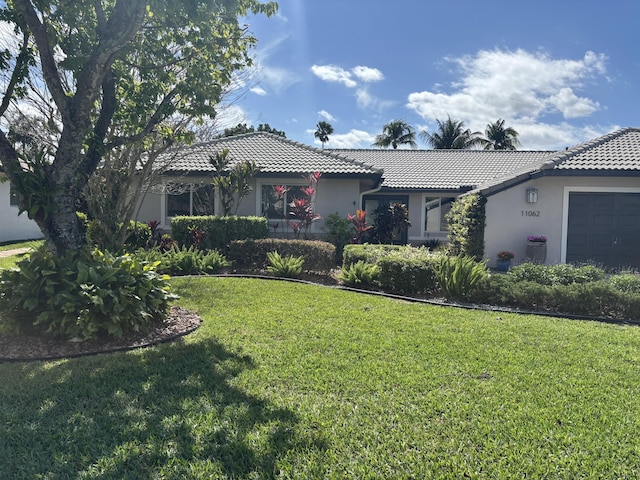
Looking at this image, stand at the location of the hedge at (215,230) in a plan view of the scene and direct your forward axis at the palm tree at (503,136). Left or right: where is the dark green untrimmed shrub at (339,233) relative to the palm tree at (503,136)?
right

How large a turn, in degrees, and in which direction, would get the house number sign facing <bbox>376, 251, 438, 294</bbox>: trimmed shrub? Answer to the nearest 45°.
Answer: approximately 45° to its right

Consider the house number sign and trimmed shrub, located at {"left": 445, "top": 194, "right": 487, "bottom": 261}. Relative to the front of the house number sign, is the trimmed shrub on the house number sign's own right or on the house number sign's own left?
on the house number sign's own right

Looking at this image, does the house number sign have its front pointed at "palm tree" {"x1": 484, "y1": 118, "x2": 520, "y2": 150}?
no

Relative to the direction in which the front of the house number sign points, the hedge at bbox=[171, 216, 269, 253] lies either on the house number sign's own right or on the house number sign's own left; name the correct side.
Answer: on the house number sign's own right

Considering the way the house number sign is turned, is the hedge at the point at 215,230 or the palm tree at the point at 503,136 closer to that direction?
the hedge

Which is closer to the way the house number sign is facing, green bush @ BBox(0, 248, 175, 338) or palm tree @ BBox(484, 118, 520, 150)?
the green bush

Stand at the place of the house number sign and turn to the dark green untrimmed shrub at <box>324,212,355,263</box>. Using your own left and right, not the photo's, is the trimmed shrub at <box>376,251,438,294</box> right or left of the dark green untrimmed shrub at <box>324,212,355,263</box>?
left

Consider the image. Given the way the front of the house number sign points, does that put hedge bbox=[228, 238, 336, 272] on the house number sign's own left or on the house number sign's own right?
on the house number sign's own right

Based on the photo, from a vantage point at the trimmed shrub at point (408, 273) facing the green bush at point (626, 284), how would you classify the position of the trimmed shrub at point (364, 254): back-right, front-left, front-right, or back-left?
back-left

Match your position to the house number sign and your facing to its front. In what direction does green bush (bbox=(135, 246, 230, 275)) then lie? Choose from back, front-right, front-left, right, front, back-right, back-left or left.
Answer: front-right

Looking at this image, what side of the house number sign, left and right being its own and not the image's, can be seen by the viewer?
front

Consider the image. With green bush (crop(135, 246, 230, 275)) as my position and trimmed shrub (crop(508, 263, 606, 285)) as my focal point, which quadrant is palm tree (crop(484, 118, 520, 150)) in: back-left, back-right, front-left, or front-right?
front-left

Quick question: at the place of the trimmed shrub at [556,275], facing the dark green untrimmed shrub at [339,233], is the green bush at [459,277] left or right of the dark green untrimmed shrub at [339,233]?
left

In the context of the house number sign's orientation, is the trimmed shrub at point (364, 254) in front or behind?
in front

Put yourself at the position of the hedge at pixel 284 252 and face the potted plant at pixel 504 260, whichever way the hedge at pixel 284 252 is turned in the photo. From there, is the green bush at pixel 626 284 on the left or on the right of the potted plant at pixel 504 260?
right

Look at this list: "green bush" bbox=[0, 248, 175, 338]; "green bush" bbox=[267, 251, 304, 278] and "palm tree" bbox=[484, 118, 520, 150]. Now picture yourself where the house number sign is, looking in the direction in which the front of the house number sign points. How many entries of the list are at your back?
1

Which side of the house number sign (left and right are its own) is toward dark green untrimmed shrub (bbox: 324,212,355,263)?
right

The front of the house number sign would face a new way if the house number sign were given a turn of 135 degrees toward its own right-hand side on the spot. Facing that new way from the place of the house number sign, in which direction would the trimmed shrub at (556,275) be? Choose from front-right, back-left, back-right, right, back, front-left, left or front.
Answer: back-left
